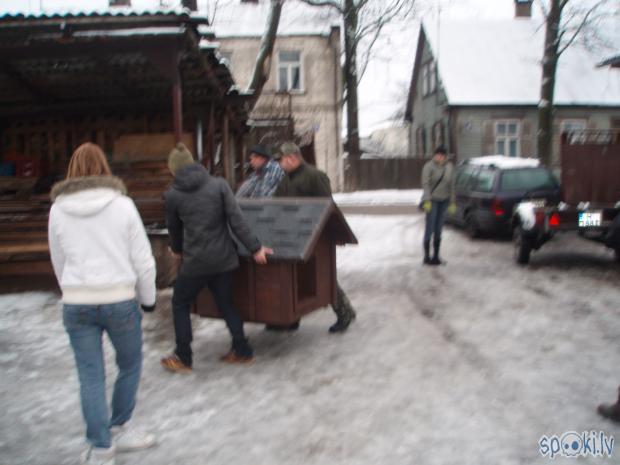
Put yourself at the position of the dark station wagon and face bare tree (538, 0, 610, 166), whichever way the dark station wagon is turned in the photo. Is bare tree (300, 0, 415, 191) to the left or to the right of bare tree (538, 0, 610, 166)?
left

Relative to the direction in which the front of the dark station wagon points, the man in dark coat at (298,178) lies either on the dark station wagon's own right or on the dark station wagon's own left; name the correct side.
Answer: on the dark station wagon's own left

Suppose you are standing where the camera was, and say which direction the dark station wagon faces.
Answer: facing away from the viewer and to the left of the viewer

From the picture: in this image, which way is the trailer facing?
away from the camera

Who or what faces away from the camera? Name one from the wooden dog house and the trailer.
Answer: the trailer

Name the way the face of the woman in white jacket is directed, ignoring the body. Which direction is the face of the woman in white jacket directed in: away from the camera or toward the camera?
away from the camera
